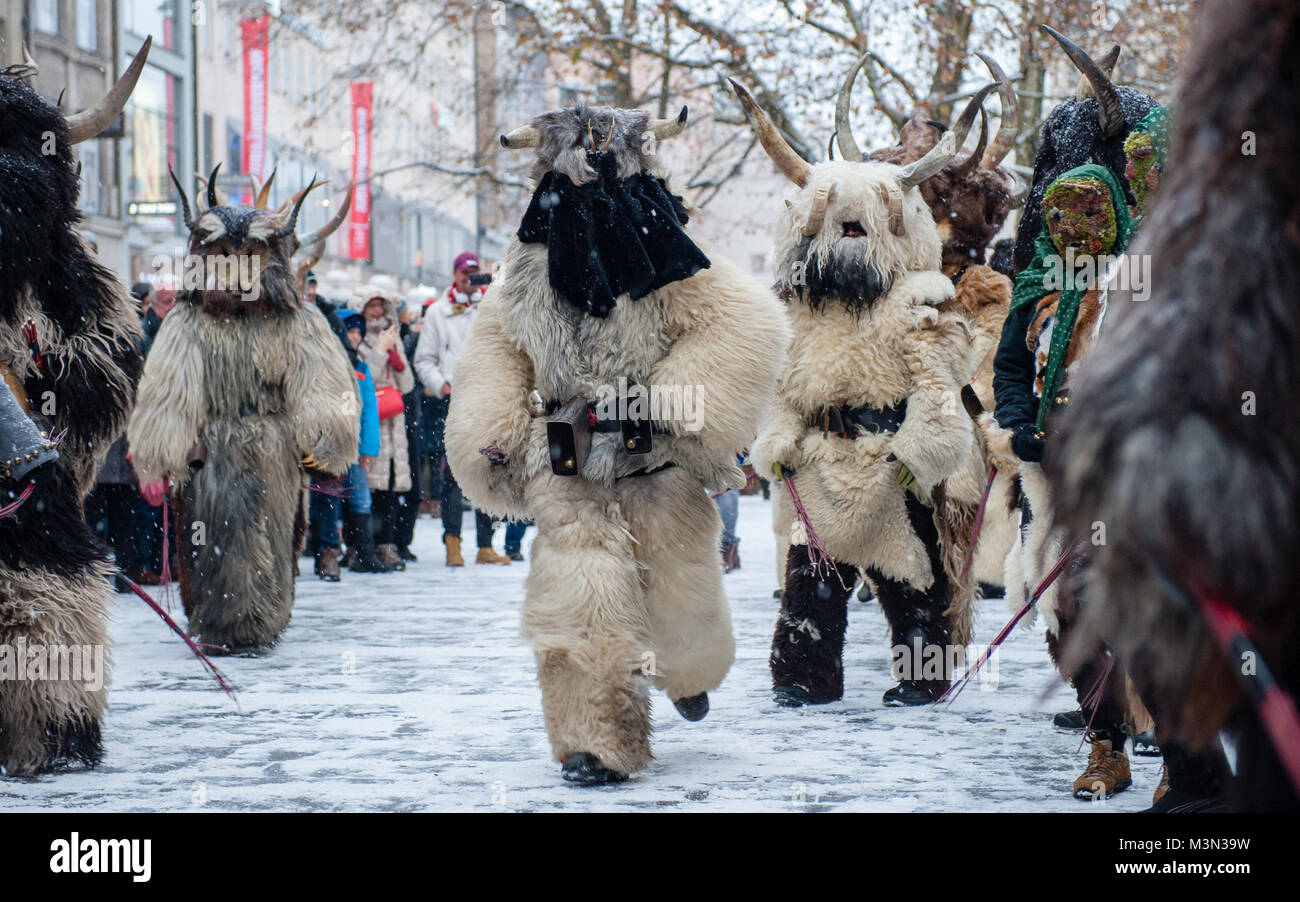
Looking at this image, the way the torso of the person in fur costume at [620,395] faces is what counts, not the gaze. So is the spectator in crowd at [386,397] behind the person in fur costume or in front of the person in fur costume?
behind

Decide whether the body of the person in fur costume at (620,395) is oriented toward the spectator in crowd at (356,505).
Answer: no

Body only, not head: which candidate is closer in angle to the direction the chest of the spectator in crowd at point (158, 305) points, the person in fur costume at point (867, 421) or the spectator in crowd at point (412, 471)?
the person in fur costume

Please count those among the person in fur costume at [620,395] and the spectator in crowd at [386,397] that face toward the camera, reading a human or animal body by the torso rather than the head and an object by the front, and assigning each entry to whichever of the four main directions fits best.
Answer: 2

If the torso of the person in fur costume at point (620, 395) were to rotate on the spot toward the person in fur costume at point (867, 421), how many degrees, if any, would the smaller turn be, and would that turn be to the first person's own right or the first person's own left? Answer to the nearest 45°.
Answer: approximately 135° to the first person's own left

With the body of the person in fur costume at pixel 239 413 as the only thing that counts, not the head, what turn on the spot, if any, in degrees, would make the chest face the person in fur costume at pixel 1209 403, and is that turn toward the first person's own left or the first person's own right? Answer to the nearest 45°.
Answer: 0° — they already face them

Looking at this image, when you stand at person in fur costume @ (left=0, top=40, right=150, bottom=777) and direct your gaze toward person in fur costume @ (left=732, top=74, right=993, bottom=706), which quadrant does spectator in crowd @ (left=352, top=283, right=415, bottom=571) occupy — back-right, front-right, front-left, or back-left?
front-left

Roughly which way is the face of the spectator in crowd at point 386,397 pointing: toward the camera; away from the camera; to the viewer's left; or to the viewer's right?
toward the camera

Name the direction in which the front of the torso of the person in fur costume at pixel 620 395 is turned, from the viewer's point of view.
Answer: toward the camera

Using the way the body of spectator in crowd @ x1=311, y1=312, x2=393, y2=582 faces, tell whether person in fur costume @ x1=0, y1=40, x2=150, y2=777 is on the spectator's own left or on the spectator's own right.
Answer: on the spectator's own right

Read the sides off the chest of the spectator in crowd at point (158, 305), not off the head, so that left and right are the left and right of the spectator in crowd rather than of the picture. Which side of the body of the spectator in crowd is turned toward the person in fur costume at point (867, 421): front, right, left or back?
front

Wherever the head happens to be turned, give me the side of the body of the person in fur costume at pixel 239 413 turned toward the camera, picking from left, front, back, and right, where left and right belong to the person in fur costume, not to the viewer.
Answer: front

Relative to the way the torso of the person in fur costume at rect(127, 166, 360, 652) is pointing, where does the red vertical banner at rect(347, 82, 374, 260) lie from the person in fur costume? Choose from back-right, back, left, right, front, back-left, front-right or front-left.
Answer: back

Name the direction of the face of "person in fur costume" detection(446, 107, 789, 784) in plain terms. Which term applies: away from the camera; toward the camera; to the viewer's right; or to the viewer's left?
toward the camera

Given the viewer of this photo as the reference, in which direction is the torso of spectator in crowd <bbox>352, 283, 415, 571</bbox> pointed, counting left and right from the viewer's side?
facing the viewer
